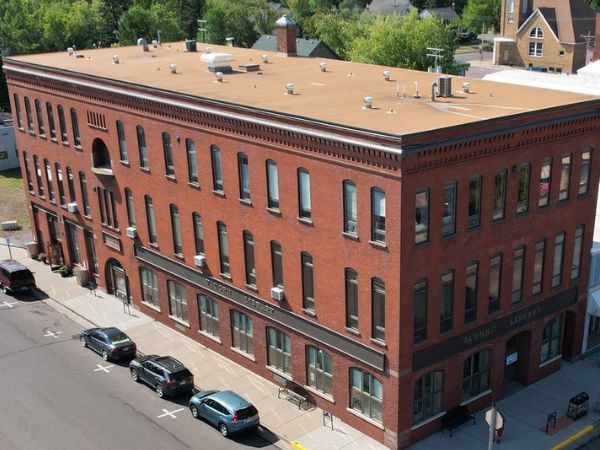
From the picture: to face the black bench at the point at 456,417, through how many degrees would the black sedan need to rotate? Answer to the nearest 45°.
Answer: approximately 180°

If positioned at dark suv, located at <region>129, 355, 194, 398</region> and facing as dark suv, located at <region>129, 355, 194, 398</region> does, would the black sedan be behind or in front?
in front

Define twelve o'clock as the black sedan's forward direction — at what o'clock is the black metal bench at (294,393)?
The black metal bench is roughly at 6 o'clock from the black sedan.

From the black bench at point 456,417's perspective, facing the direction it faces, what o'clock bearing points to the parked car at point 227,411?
The parked car is roughly at 4 o'clock from the black bench.

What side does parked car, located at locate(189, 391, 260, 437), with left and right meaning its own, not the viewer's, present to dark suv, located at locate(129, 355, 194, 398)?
front

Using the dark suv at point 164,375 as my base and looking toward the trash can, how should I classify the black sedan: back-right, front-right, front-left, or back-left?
back-left

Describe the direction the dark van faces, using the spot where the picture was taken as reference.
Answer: facing away from the viewer and to the left of the viewer

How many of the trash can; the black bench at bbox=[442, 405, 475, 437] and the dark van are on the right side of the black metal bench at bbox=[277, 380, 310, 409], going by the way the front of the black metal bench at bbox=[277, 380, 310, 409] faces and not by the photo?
1

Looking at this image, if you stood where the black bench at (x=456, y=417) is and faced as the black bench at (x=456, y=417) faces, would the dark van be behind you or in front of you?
behind

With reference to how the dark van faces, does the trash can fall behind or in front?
behind

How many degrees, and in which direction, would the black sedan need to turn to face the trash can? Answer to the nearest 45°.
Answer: approximately 180°

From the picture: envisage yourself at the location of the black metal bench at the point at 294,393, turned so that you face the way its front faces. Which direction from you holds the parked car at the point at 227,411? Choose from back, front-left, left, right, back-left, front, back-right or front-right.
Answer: front

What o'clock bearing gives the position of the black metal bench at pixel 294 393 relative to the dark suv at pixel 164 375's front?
The black metal bench is roughly at 5 o'clock from the dark suv.

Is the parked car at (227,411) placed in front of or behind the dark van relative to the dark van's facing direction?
behind

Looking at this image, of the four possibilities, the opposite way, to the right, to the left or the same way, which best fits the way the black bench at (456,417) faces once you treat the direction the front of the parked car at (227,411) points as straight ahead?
the opposite way
